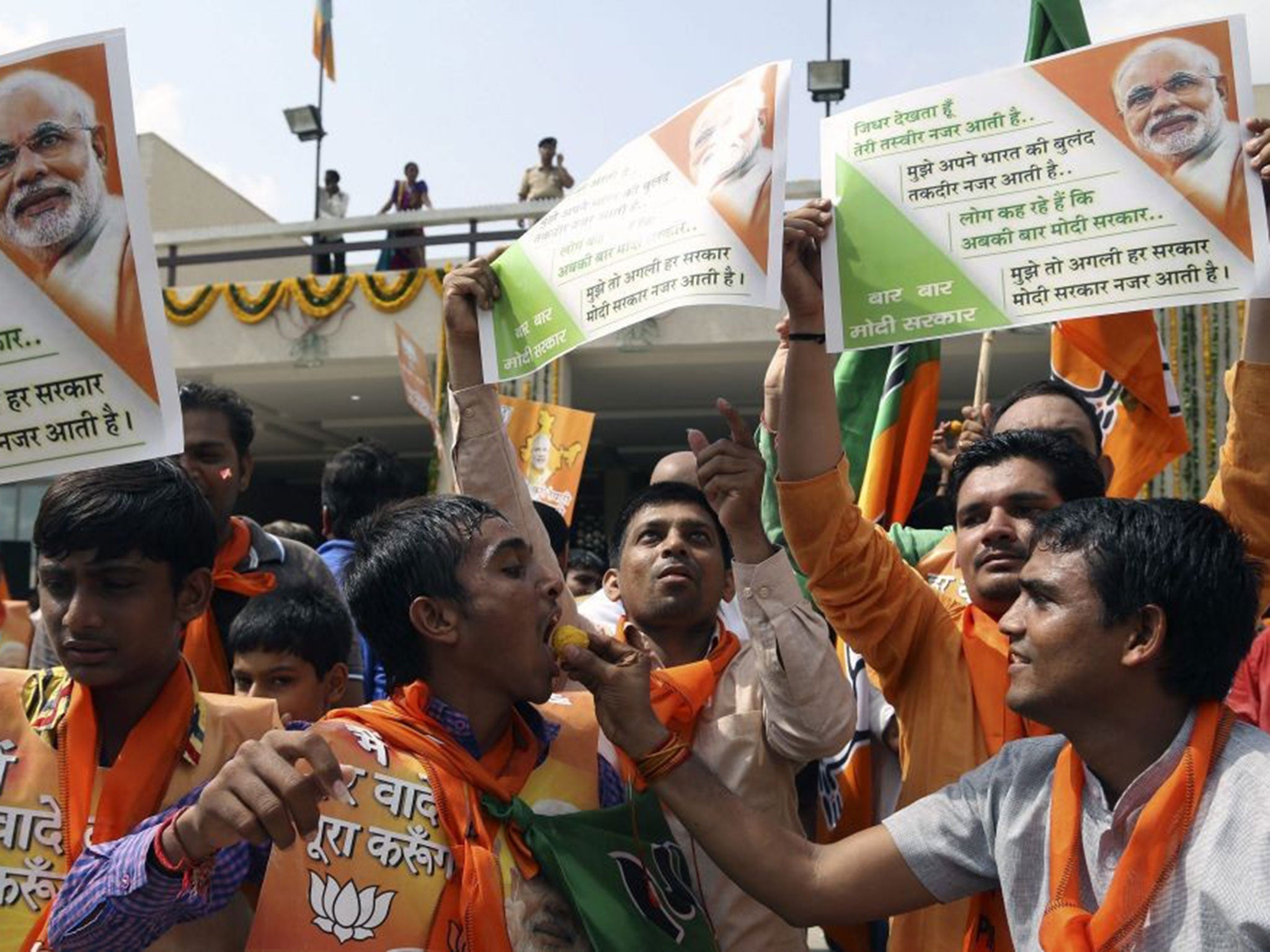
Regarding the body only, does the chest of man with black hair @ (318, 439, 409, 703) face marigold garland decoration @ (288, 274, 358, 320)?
yes

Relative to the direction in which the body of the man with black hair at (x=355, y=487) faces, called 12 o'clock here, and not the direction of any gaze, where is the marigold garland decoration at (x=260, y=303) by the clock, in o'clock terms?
The marigold garland decoration is roughly at 12 o'clock from the man with black hair.

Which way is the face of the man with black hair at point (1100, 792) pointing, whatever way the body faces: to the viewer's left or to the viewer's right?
to the viewer's left

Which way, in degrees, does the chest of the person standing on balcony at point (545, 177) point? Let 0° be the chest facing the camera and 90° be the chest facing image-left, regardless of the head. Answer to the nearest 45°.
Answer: approximately 0°

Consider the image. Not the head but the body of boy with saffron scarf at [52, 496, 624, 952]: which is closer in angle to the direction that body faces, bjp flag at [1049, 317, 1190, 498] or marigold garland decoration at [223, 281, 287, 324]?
the bjp flag

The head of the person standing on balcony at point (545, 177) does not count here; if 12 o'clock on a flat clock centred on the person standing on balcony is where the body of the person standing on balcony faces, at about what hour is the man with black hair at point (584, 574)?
The man with black hair is roughly at 12 o'clock from the person standing on balcony.

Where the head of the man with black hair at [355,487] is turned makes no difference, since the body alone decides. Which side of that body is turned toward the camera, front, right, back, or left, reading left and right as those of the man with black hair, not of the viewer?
back

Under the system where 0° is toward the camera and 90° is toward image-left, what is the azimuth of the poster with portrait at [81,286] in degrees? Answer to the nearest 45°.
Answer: approximately 0°

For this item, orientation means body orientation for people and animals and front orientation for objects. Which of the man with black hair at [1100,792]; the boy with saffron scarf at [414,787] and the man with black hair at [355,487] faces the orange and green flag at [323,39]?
the man with black hair at [355,487]

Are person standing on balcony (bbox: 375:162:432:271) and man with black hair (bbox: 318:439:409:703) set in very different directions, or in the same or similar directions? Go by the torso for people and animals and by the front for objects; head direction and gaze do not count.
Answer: very different directions

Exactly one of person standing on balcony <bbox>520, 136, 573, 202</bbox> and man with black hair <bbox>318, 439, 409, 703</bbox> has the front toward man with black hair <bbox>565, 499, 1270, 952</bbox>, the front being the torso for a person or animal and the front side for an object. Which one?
the person standing on balcony

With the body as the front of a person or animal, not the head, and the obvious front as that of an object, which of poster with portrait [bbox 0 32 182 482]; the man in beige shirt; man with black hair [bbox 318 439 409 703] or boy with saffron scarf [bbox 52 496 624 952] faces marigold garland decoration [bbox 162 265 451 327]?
the man with black hair

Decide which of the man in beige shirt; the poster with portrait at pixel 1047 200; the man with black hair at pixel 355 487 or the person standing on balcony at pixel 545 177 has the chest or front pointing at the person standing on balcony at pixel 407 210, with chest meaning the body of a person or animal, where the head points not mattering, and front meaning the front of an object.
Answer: the man with black hair

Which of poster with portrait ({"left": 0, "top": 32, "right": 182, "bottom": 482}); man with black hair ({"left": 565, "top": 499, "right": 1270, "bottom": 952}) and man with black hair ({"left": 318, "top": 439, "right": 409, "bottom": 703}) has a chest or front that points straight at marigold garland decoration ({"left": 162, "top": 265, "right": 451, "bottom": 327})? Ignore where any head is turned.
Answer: man with black hair ({"left": 318, "top": 439, "right": 409, "bottom": 703})
